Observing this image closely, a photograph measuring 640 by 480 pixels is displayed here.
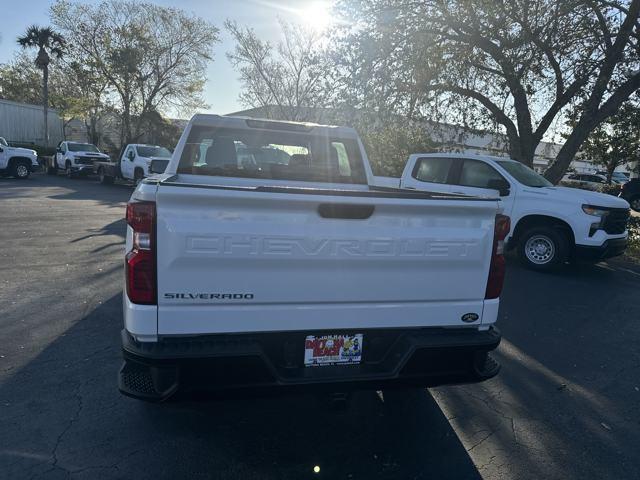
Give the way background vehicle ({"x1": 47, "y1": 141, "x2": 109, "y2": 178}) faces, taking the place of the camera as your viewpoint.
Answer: facing the viewer and to the right of the viewer

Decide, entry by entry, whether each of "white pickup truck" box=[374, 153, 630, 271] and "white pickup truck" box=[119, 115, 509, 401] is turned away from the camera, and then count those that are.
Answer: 1

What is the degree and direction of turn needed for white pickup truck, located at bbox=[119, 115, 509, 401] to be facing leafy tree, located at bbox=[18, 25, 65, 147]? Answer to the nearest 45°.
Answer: approximately 45° to its left

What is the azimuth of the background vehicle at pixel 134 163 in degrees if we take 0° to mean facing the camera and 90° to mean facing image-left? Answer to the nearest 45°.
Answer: approximately 315°

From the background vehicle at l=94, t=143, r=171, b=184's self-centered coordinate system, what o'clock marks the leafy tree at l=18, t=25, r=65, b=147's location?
The leafy tree is roughly at 7 o'clock from the background vehicle.

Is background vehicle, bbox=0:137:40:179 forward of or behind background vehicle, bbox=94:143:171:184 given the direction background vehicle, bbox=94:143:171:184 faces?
behind

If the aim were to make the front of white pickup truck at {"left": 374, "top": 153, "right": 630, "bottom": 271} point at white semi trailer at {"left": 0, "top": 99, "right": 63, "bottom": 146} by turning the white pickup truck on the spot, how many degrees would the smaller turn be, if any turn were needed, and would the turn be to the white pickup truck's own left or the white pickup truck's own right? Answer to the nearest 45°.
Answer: approximately 180°

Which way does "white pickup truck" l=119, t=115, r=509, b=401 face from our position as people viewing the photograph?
facing away from the viewer

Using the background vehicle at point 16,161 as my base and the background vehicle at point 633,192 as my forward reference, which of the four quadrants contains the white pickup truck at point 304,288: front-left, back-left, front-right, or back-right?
front-right

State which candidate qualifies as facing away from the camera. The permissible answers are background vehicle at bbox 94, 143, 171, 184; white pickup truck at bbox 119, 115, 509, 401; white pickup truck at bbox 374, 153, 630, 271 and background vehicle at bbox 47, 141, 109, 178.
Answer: the white pickup truck at bbox 119, 115, 509, 401

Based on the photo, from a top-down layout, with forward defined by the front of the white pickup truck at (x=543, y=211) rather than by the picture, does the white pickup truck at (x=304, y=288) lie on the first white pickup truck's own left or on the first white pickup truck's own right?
on the first white pickup truck's own right

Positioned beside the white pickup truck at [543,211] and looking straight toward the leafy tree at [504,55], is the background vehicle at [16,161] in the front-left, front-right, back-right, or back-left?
front-left

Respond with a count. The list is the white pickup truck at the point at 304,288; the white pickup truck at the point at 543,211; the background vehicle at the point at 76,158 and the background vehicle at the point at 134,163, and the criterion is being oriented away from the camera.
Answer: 1
